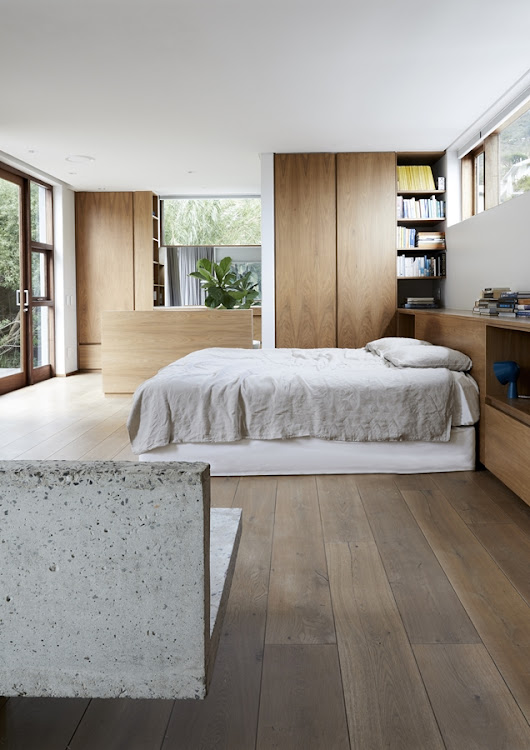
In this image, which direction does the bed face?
to the viewer's left

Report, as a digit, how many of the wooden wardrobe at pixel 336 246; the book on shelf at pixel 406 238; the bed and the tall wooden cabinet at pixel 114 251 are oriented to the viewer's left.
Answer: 1

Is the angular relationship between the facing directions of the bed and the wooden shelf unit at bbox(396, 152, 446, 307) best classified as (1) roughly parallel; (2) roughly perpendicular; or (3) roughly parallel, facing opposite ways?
roughly perpendicular

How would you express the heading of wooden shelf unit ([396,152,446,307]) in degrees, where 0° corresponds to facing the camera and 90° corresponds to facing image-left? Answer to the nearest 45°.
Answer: approximately 0°

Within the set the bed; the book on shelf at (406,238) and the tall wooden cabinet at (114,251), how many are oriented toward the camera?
2

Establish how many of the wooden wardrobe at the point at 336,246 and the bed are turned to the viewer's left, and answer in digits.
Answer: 1

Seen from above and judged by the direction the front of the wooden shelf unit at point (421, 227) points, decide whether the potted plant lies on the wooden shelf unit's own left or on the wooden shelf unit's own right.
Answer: on the wooden shelf unit's own right

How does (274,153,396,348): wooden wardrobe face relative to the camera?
toward the camera

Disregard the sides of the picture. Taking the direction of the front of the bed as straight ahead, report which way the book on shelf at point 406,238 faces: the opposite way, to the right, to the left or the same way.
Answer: to the left

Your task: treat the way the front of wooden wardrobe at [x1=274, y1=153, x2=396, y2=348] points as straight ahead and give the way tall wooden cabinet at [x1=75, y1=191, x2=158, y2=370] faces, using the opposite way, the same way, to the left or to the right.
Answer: the same way

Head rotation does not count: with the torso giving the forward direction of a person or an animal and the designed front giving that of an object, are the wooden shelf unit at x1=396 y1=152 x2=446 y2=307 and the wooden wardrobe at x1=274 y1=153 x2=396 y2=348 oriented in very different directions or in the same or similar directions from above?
same or similar directions

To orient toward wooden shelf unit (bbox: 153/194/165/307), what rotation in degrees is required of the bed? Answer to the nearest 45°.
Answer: approximately 90° to its right

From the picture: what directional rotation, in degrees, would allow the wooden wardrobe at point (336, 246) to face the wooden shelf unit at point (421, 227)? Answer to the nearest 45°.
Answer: approximately 135° to its left
